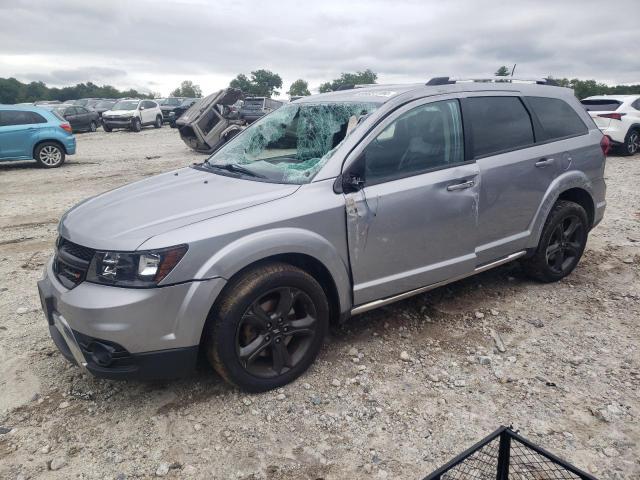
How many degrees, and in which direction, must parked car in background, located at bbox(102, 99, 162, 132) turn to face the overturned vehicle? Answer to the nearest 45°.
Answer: approximately 45° to its left

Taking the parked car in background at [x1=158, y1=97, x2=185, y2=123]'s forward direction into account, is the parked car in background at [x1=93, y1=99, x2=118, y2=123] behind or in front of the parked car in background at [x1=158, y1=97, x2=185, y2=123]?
in front

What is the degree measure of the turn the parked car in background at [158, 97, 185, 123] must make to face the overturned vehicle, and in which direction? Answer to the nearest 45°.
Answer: approximately 45° to its left

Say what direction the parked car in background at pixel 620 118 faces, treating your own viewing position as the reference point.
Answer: facing away from the viewer and to the right of the viewer

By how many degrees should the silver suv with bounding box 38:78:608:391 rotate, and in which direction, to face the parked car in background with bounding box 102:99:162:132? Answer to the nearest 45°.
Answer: approximately 135° to its right

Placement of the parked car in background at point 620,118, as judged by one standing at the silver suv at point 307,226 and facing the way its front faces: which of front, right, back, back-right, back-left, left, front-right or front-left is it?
back

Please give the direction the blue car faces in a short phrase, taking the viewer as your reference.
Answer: facing to the left of the viewer

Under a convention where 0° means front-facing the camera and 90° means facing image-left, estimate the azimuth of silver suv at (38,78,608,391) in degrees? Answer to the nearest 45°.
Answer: approximately 45°

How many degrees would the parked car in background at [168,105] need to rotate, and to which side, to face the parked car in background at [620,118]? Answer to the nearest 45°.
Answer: approximately 90° to its left
